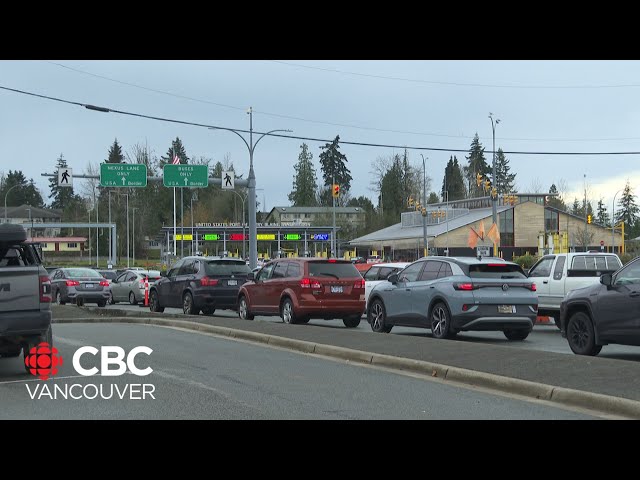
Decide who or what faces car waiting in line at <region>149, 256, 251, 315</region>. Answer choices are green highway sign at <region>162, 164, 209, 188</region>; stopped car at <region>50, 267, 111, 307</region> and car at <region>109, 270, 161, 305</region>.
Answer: the green highway sign

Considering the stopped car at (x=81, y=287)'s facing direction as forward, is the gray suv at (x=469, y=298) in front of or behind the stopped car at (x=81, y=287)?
behind

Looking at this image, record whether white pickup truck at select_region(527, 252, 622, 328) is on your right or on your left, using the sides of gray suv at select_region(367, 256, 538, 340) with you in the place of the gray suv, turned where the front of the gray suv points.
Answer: on your right

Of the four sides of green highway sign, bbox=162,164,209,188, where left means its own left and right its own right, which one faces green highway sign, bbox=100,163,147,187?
right

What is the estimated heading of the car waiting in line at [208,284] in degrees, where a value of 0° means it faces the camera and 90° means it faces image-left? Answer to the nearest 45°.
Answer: approximately 135°

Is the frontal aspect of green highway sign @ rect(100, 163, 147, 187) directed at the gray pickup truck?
yes

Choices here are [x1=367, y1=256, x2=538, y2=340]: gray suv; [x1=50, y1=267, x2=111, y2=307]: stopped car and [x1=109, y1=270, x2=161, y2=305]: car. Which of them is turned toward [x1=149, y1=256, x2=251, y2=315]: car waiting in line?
the gray suv

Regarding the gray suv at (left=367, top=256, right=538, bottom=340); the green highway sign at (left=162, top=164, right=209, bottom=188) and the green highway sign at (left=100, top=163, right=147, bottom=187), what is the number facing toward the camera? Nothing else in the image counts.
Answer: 2

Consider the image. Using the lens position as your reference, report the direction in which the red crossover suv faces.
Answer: facing away from the viewer and to the left of the viewer

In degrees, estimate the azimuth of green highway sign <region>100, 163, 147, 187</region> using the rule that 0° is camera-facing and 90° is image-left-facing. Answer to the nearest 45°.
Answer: approximately 0°
